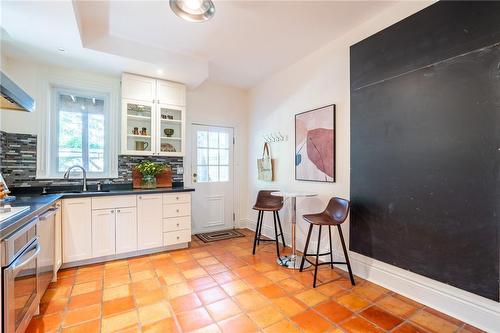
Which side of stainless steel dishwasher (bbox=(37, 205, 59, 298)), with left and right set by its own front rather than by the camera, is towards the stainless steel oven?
right

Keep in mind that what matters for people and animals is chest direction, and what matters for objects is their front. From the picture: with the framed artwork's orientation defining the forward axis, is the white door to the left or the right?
on its right

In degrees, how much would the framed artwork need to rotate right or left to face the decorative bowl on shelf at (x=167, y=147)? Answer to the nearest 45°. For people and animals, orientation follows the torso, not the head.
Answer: approximately 45° to its right

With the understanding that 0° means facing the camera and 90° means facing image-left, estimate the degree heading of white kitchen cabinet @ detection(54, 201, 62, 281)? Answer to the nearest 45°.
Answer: approximately 270°

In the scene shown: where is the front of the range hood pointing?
to the viewer's right

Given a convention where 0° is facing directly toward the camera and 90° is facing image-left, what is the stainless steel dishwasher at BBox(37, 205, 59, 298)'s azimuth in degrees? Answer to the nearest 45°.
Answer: approximately 270°
